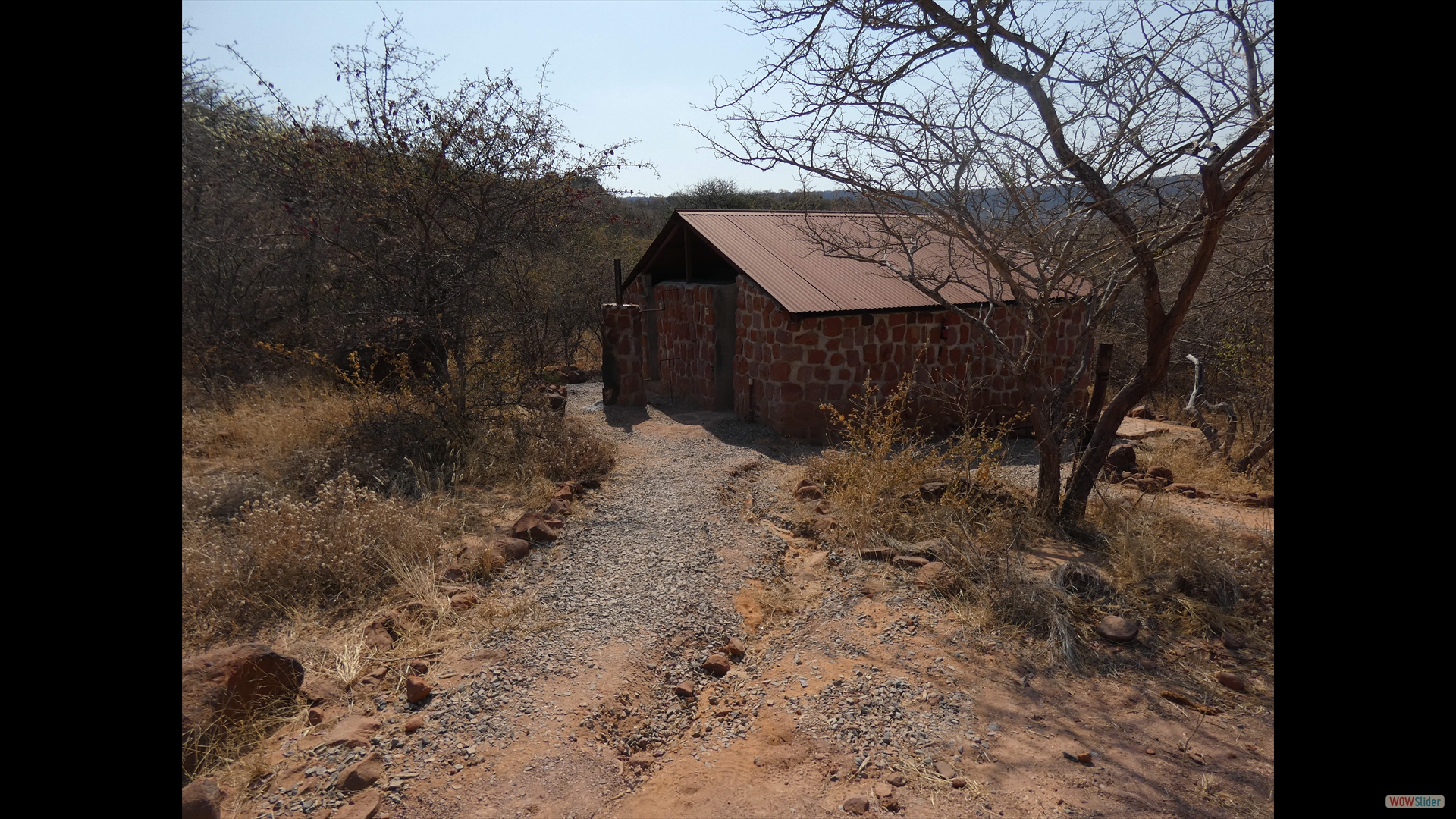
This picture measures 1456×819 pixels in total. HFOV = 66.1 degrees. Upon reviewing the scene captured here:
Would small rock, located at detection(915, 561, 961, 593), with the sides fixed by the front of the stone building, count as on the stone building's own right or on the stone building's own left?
on the stone building's own left

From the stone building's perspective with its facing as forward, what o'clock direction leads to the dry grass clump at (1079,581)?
The dry grass clump is roughly at 10 o'clock from the stone building.

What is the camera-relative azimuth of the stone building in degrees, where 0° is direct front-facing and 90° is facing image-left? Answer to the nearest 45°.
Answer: approximately 45°

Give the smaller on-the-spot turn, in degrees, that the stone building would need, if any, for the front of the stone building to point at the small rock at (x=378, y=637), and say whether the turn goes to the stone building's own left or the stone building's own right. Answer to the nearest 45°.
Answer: approximately 45° to the stone building's own left

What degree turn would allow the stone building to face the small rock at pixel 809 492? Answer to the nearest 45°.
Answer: approximately 45° to its left

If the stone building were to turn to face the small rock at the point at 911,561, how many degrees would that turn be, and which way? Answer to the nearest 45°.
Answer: approximately 45° to its left

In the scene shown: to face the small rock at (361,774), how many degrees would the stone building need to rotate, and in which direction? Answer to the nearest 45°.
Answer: approximately 45° to its left

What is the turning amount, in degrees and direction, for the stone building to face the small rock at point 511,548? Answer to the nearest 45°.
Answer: approximately 45° to its left
